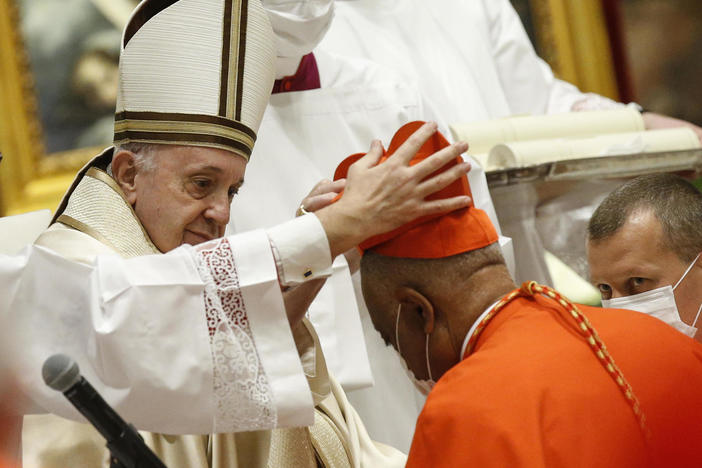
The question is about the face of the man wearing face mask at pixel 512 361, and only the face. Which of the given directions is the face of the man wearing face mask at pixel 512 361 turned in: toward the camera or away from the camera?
away from the camera

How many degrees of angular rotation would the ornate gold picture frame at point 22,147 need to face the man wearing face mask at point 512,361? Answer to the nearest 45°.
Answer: approximately 45° to its left

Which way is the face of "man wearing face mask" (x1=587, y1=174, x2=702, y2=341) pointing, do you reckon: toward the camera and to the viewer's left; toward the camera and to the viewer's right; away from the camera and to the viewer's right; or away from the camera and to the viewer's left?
toward the camera and to the viewer's left

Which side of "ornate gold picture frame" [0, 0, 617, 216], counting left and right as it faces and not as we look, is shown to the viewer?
front
